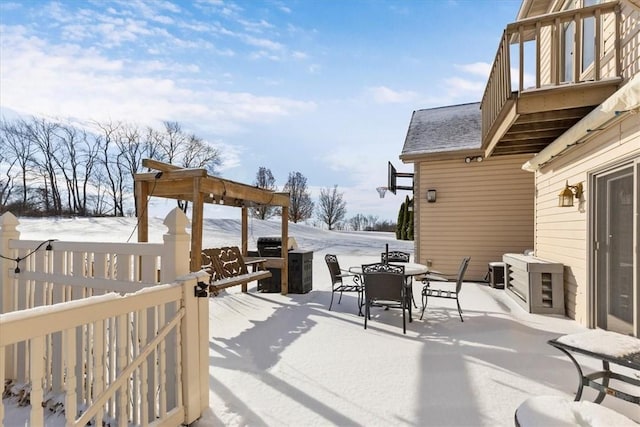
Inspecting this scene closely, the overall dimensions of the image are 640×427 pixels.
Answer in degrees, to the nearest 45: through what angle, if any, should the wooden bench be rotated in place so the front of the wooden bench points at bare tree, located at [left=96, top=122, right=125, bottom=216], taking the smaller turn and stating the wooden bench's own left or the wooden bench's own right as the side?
approximately 135° to the wooden bench's own left

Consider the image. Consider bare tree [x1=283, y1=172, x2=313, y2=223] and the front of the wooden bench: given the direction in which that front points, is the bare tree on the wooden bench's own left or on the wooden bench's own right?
on the wooden bench's own left

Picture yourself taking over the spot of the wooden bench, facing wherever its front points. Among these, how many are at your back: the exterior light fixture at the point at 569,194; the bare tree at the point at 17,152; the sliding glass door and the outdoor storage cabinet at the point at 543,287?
1

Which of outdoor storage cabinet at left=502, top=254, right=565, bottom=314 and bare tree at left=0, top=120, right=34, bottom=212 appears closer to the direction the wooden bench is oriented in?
the outdoor storage cabinet

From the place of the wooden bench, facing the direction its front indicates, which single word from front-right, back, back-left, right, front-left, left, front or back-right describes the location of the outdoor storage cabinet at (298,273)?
left

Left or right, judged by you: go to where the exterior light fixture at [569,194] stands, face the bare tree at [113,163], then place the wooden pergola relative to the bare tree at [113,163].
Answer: left

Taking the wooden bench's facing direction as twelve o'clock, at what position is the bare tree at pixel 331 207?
The bare tree is roughly at 8 o'clock from the wooden bench.

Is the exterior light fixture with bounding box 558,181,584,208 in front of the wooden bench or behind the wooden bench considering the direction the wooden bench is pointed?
in front

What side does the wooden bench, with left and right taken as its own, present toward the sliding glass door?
front

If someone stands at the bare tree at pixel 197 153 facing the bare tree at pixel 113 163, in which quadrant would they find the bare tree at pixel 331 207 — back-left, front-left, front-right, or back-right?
back-right

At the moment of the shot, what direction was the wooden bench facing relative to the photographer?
facing the viewer and to the right of the viewer

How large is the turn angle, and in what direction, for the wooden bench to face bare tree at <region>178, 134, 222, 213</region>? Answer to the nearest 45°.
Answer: approximately 135° to its left

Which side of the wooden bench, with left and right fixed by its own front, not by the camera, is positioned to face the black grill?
left

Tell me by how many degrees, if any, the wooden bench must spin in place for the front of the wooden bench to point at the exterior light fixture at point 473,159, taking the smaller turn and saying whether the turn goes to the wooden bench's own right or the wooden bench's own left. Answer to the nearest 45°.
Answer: approximately 45° to the wooden bench's own left

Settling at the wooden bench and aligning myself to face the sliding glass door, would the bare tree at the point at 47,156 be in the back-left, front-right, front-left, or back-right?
back-left
